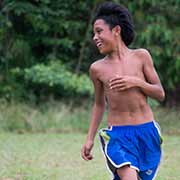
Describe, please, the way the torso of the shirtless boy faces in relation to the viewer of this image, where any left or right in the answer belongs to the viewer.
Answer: facing the viewer
